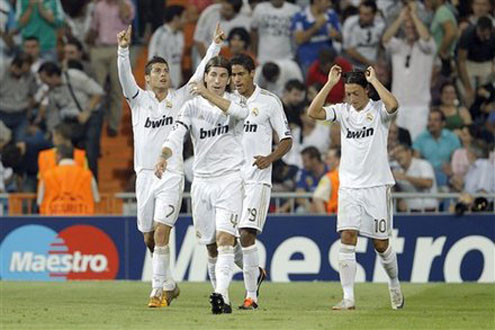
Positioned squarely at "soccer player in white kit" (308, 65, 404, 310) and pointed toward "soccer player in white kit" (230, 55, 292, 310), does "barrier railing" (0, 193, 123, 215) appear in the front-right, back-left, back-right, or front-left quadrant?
front-right

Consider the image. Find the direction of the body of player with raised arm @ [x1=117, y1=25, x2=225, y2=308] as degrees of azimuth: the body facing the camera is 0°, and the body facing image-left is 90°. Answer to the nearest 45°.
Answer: approximately 0°

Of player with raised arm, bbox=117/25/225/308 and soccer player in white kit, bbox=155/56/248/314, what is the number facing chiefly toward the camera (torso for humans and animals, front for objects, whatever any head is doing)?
2

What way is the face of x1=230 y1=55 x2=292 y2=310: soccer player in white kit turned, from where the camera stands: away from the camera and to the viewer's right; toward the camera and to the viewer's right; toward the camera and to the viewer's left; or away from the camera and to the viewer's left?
toward the camera and to the viewer's left

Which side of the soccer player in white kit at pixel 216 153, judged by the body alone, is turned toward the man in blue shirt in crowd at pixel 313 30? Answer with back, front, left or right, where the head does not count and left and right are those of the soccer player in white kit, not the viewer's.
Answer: back

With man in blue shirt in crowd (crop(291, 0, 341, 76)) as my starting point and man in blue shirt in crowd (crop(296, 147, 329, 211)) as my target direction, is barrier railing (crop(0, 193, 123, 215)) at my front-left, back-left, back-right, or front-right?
front-right

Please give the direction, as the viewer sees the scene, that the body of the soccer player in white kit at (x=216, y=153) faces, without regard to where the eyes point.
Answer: toward the camera

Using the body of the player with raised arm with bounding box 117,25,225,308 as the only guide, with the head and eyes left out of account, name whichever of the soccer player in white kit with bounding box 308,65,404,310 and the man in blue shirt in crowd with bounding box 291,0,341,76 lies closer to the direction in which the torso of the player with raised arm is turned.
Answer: the soccer player in white kit

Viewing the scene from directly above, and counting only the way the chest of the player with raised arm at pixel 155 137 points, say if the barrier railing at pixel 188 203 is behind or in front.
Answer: behind
